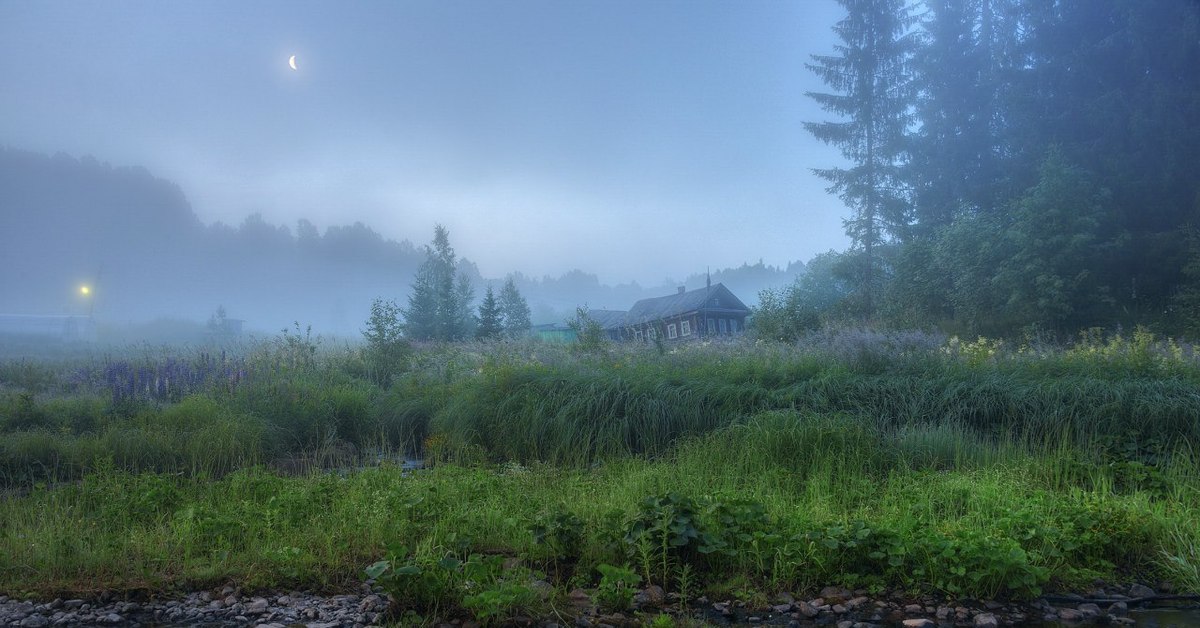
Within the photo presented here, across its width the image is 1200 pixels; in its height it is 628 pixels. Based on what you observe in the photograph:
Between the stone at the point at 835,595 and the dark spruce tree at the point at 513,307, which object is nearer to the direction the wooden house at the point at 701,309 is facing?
the stone

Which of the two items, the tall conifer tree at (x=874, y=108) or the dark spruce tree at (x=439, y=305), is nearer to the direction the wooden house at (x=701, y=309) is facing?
the tall conifer tree

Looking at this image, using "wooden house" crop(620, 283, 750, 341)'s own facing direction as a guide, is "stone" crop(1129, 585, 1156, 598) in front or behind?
in front

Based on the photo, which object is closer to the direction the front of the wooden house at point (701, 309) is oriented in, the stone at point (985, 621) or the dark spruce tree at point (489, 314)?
the stone

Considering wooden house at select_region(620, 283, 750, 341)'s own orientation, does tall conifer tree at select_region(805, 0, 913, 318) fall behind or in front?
in front

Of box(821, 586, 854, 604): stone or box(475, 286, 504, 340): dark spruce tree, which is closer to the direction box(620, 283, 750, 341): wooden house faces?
the stone

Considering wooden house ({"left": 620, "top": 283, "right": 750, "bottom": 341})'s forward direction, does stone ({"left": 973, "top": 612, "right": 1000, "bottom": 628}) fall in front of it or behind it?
in front

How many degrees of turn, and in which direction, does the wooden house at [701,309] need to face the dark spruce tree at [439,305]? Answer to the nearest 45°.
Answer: approximately 90° to its right

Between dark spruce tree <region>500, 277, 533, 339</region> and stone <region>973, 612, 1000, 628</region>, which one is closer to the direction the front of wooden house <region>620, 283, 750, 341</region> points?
the stone

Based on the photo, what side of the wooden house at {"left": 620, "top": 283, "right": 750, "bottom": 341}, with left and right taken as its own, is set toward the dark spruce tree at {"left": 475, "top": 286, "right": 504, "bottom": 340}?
right

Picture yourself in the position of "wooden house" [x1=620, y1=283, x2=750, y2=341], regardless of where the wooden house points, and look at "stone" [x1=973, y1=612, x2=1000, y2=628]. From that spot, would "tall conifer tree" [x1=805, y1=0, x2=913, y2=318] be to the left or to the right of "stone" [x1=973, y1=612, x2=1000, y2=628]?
left

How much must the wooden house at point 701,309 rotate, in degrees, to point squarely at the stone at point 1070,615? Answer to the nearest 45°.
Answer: approximately 45° to its right

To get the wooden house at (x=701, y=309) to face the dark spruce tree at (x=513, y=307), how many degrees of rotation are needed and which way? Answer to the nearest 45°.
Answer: approximately 90° to its right
